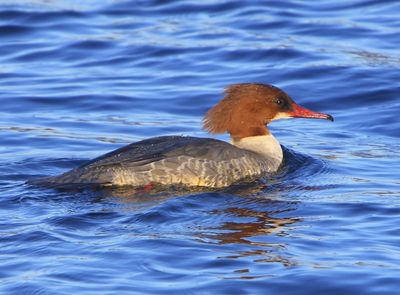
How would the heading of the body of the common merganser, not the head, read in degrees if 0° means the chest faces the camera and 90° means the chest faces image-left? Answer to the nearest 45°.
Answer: approximately 270°
